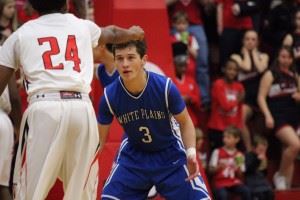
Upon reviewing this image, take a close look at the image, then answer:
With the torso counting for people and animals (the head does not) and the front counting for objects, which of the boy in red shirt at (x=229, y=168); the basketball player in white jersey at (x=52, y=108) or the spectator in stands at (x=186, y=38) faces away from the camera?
the basketball player in white jersey

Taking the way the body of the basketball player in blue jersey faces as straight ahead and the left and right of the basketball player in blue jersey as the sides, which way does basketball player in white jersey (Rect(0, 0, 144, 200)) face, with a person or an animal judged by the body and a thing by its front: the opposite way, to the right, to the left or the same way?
the opposite way

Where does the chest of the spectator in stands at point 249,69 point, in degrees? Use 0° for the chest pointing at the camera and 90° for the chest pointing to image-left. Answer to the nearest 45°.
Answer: approximately 0°

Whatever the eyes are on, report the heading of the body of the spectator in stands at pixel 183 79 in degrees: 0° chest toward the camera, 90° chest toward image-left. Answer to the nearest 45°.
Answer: approximately 0°
